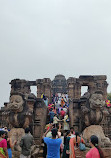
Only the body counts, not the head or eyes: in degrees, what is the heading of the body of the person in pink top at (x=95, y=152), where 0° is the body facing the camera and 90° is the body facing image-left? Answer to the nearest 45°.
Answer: approximately 135°

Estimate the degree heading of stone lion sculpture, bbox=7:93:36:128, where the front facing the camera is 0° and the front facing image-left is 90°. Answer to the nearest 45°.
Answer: approximately 45°

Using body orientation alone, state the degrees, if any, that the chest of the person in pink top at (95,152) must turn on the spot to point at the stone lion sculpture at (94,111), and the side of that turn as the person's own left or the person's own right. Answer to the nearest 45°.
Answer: approximately 45° to the person's own right

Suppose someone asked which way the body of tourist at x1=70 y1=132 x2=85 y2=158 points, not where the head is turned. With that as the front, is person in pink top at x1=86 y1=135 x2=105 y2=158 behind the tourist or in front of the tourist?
behind

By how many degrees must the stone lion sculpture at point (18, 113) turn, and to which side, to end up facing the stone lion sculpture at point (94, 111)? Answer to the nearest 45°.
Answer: approximately 135° to its left

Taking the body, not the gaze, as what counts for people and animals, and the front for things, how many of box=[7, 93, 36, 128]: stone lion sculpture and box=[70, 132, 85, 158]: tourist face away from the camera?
1

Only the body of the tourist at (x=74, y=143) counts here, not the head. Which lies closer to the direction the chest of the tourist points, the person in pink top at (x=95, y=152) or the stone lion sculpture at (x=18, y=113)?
the stone lion sculpture

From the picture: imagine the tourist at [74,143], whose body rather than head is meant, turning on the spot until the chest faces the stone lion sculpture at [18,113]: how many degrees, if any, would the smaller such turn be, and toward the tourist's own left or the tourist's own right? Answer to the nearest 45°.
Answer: approximately 45° to the tourist's own left

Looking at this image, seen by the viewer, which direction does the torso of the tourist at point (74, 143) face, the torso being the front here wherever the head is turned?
away from the camera

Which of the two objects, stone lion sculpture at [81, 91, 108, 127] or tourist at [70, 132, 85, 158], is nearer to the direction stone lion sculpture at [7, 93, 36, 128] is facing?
the tourist

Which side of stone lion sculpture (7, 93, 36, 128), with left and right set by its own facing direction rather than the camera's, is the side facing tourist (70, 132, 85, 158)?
left

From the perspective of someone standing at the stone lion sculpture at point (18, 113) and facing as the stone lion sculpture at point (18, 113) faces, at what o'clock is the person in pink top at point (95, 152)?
The person in pink top is roughly at 10 o'clock from the stone lion sculpture.
